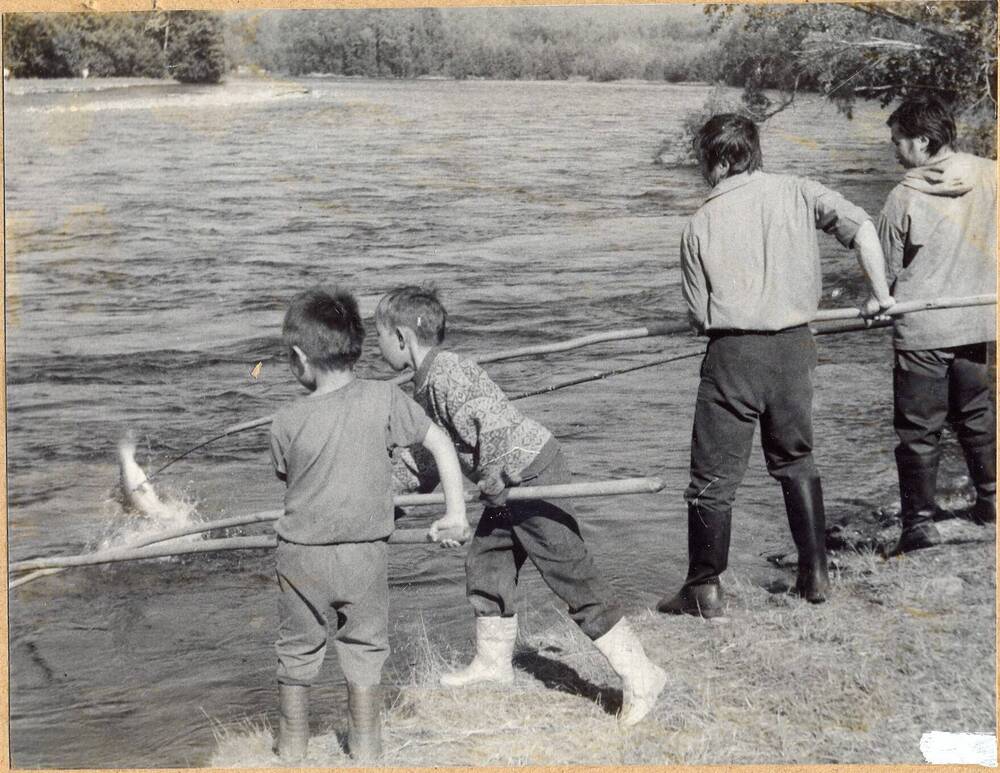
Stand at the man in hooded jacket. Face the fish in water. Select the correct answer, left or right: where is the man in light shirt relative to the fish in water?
left

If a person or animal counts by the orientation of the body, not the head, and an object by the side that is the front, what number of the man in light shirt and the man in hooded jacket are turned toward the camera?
0

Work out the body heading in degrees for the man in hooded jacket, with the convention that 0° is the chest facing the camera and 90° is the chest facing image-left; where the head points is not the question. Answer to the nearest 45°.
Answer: approximately 135°

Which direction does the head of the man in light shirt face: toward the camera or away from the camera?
away from the camera

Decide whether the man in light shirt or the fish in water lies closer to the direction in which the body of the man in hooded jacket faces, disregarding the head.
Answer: the fish in water

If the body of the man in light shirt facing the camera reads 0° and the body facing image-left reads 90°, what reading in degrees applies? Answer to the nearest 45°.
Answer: approximately 135°

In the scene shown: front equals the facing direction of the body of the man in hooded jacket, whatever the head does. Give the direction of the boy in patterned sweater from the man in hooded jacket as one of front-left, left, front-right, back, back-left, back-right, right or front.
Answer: left

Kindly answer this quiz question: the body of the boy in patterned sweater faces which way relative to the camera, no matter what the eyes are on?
to the viewer's left

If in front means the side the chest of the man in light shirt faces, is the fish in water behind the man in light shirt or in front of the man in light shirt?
in front

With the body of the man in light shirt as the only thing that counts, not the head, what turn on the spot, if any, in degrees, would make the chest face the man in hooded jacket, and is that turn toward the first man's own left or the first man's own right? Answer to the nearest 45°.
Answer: approximately 90° to the first man's own right

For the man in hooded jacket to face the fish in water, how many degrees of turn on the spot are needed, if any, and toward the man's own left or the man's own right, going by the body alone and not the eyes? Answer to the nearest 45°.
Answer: approximately 45° to the man's own left

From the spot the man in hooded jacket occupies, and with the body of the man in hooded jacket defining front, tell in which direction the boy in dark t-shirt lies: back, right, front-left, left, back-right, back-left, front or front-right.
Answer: left

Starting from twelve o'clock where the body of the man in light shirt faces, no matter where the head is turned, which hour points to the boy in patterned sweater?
The boy in patterned sweater is roughly at 9 o'clock from the man in light shirt.

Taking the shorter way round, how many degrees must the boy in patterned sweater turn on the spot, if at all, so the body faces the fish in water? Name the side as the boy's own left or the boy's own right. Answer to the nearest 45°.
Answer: approximately 45° to the boy's own right

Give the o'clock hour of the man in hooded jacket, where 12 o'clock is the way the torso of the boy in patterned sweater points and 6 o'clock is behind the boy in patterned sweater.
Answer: The man in hooded jacket is roughly at 5 o'clock from the boy in patterned sweater.
